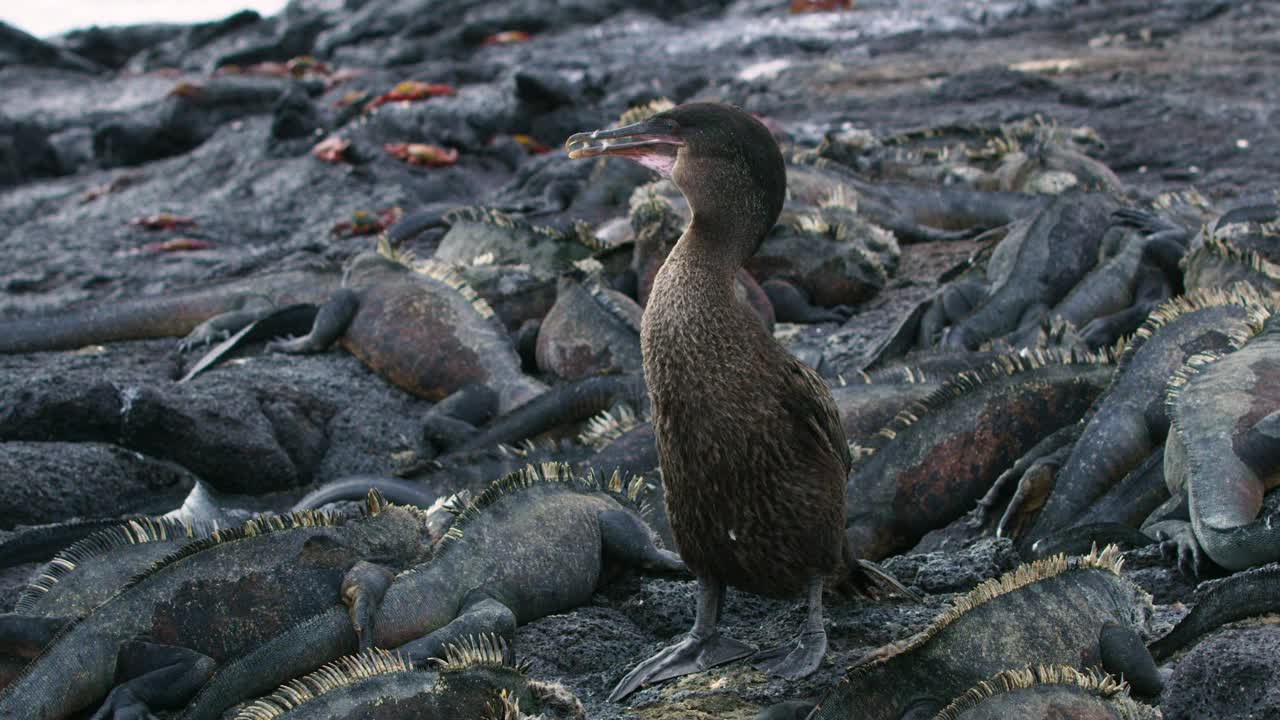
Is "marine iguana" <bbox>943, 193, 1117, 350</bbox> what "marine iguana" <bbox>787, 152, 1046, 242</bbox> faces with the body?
no

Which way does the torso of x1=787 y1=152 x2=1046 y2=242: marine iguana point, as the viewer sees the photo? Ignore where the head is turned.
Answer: to the viewer's left

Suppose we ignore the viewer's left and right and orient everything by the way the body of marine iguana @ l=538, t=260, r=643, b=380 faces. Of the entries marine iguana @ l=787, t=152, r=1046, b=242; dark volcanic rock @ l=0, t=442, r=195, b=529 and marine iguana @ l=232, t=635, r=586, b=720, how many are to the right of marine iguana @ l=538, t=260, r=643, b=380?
1

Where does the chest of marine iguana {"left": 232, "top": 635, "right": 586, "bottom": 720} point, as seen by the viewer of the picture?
to the viewer's right

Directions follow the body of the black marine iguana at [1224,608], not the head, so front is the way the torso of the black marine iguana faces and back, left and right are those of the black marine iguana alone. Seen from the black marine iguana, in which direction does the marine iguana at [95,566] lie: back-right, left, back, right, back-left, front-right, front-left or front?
back

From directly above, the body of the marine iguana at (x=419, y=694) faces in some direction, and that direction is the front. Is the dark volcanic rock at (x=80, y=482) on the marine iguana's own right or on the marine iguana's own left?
on the marine iguana's own left

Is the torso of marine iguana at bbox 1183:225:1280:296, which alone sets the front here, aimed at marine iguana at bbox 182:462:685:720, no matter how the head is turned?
no

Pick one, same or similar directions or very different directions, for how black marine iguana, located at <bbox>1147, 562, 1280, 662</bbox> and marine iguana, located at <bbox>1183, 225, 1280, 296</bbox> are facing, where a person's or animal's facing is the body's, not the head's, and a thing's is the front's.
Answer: very different directions

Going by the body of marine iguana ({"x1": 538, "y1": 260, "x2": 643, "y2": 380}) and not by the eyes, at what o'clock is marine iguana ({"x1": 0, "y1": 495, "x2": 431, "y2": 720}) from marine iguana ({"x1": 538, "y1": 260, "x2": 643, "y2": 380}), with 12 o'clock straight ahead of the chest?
marine iguana ({"x1": 0, "y1": 495, "x2": 431, "y2": 720}) is roughly at 8 o'clock from marine iguana ({"x1": 538, "y1": 260, "x2": 643, "y2": 380}).

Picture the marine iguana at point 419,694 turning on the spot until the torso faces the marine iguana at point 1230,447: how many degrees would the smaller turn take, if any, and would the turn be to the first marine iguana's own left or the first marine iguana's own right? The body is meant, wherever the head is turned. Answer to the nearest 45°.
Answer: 0° — it already faces it

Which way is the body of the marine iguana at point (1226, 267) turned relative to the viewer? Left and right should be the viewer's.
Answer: facing to the left of the viewer

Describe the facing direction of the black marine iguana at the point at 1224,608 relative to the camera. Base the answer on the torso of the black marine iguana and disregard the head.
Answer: to the viewer's right
